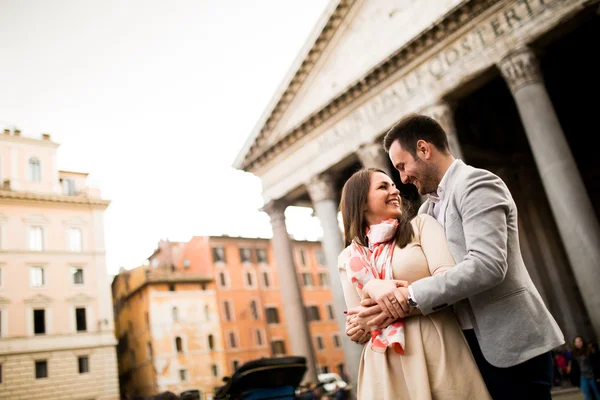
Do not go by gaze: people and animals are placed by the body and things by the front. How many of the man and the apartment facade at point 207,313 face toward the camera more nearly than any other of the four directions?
1

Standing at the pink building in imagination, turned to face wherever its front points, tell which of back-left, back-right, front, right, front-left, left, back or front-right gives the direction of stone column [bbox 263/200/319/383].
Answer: front-left

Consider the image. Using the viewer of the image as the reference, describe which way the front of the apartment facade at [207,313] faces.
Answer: facing the viewer

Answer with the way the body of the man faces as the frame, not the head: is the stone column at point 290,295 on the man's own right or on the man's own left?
on the man's own right

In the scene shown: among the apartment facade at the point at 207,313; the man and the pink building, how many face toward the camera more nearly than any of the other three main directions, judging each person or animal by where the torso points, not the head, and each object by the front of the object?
2

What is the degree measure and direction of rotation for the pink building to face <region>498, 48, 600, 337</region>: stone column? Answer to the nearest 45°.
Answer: approximately 45° to its left

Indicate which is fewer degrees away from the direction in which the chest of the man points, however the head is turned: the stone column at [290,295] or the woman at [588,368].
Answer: the stone column

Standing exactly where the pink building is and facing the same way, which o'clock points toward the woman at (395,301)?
The woman is roughly at 12 o'clock from the pink building.

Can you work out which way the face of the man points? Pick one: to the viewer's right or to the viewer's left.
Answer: to the viewer's left

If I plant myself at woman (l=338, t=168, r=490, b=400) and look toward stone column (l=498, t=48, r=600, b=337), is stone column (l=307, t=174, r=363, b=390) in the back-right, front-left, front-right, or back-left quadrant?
front-left

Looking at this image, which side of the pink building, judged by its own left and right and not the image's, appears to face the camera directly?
front

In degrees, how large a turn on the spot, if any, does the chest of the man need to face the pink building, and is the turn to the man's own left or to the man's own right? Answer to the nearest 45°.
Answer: approximately 45° to the man's own right

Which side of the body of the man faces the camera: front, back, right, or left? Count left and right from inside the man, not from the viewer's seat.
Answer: left

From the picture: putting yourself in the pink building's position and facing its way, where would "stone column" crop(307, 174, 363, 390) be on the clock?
The stone column is roughly at 11 o'clock from the pink building.
